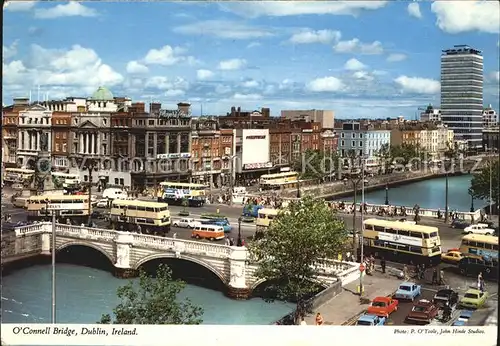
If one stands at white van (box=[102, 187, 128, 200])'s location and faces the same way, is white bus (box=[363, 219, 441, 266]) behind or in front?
in front

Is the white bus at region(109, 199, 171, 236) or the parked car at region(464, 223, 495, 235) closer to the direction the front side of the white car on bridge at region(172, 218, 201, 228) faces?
the white bus

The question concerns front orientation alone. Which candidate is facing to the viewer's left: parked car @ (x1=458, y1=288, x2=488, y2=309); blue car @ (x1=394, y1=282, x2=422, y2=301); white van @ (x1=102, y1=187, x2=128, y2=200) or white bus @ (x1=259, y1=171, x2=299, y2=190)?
the white bus

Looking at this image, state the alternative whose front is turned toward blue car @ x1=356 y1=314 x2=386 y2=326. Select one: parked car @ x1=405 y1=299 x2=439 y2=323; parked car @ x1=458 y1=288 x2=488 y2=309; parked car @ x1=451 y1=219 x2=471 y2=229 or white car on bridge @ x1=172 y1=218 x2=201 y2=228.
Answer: parked car @ x1=405 y1=299 x2=439 y2=323

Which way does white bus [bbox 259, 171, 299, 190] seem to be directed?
to the viewer's left

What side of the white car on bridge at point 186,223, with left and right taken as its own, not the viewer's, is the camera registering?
left

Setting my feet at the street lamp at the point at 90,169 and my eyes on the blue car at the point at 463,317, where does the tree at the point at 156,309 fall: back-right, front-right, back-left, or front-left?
front-right

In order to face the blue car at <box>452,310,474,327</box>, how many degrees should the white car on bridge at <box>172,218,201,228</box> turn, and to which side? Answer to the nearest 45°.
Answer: approximately 135° to its left

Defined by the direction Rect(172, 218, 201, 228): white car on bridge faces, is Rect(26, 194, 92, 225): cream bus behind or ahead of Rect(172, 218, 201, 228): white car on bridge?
ahead

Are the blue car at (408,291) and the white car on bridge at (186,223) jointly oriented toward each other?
no

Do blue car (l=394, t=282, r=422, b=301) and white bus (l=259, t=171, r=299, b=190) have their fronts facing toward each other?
no

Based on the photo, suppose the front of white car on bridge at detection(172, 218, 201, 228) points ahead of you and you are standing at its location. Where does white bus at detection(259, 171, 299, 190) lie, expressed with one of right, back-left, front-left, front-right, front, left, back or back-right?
back-right
